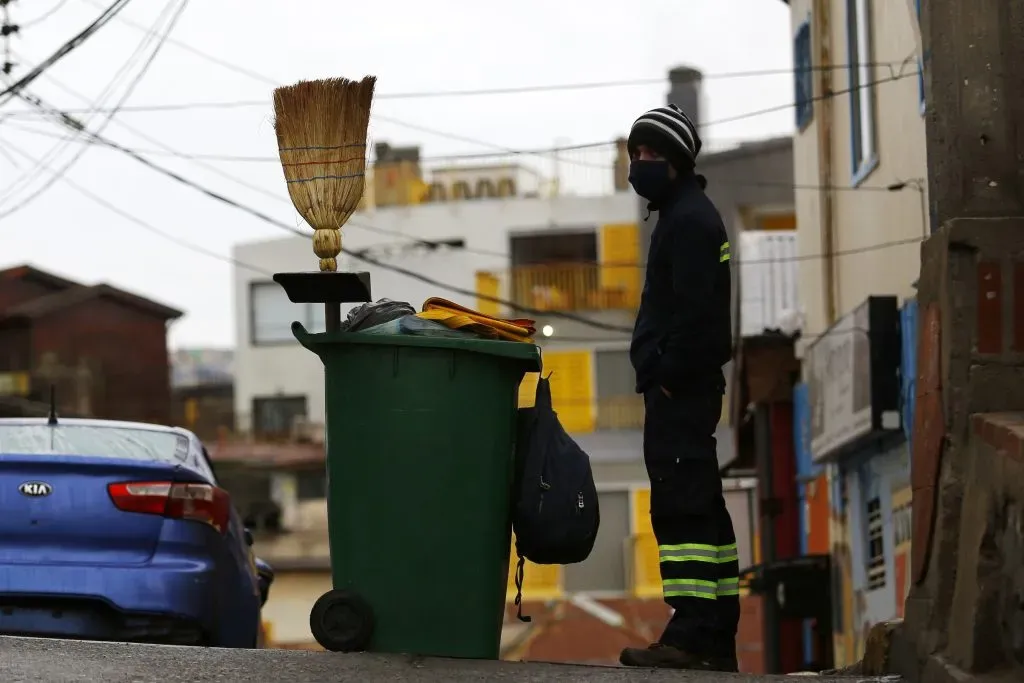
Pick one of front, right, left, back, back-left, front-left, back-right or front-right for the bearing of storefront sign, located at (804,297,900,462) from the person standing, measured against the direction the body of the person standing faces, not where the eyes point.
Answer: right

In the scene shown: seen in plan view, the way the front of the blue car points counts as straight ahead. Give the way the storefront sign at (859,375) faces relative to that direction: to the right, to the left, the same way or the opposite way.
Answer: to the left

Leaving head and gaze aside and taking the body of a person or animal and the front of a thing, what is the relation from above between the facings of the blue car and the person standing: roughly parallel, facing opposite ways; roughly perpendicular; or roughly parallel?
roughly perpendicular

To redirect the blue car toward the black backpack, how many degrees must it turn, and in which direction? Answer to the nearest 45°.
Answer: approximately 135° to its right

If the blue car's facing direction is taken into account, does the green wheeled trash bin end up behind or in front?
behind

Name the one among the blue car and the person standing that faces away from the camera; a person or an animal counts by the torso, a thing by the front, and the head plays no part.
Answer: the blue car

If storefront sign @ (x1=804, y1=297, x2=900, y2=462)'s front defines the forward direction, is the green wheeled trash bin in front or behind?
in front

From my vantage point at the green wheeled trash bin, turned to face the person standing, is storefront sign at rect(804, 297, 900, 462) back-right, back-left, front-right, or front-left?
front-left

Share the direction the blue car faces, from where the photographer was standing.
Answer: facing away from the viewer

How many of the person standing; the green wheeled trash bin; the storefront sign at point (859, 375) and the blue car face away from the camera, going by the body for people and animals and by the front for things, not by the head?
1

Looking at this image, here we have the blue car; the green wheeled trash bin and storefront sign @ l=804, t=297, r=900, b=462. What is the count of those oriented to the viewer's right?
1

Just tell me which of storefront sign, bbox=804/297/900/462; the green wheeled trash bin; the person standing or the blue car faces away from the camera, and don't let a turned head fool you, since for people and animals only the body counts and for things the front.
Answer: the blue car

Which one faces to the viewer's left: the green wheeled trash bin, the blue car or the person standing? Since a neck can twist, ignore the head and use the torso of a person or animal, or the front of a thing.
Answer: the person standing

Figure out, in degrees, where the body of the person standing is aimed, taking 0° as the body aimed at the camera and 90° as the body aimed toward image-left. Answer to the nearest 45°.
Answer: approximately 90°

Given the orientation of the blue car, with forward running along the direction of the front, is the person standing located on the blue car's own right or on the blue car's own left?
on the blue car's own right

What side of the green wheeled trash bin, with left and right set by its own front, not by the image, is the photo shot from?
right

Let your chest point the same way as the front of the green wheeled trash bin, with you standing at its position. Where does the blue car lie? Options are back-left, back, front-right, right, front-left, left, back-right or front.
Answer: back-left

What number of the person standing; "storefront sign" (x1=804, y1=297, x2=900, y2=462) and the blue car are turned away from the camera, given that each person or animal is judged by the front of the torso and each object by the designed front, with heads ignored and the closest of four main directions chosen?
1

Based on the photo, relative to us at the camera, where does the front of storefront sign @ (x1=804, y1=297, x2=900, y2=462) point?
facing the viewer and to the left of the viewer
